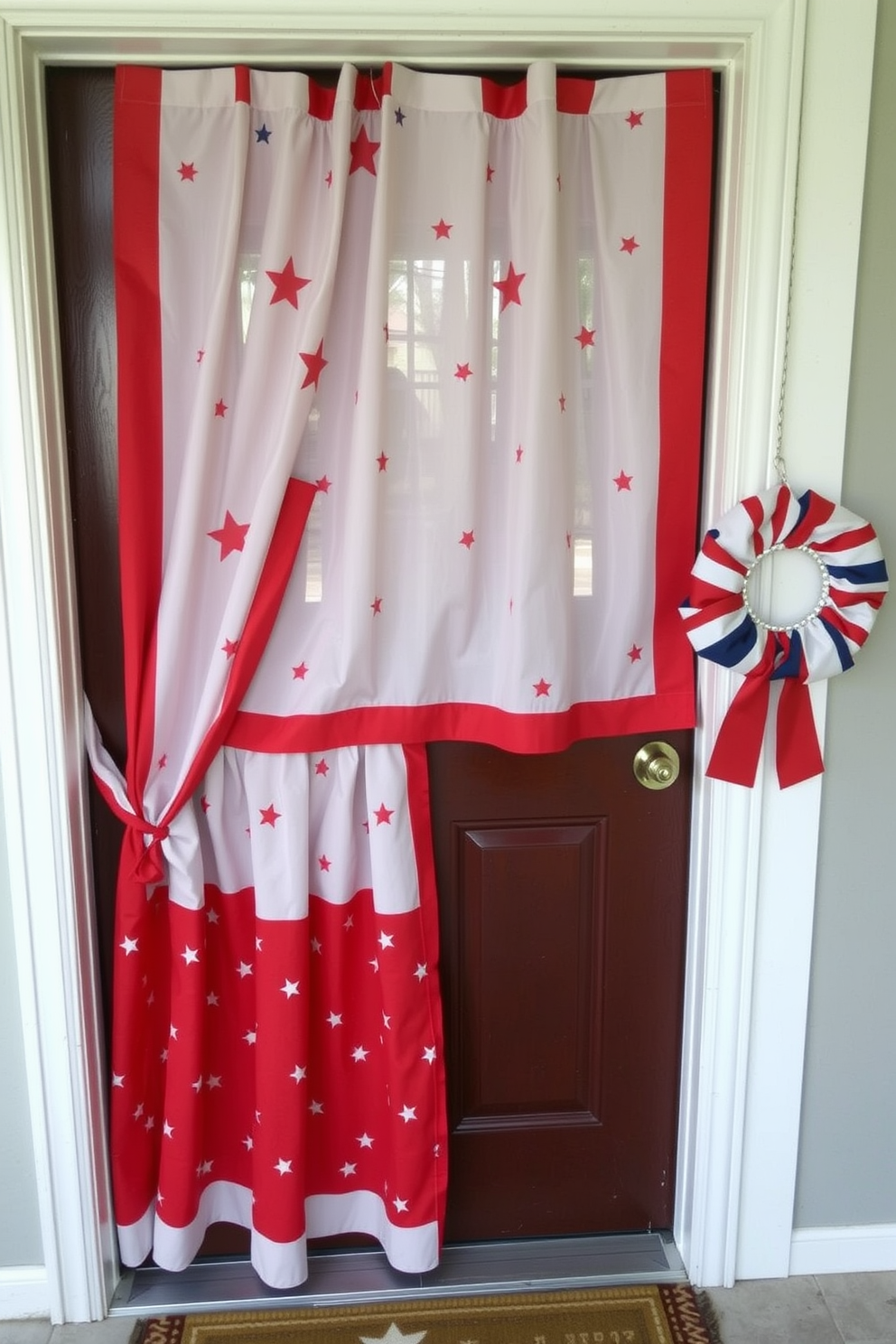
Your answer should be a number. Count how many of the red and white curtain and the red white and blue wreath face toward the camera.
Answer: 2

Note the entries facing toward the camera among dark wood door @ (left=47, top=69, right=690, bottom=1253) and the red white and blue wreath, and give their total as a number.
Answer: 2

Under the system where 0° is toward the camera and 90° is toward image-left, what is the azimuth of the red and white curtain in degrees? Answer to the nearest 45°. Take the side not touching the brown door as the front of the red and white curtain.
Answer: approximately 0°

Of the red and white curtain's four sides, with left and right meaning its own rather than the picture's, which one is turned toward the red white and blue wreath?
left
